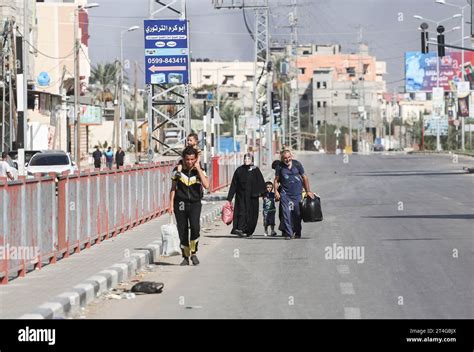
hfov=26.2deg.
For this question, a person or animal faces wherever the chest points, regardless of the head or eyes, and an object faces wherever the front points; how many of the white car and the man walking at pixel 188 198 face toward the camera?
2

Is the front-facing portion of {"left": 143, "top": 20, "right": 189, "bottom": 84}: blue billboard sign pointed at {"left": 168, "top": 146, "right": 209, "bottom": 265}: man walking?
yes

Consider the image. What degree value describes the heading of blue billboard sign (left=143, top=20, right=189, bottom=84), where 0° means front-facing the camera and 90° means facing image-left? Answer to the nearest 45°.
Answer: approximately 0°

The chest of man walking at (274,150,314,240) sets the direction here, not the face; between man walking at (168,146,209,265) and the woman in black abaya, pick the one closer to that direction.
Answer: the man walking

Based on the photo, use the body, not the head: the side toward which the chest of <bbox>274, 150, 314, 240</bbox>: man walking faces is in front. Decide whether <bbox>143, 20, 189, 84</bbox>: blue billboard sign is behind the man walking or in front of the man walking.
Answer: behind

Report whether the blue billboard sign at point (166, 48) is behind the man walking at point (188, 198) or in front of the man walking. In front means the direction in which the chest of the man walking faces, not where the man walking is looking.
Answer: behind

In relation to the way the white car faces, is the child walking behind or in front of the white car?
in front

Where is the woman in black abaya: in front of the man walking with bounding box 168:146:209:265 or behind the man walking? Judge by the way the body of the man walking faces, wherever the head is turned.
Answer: behind

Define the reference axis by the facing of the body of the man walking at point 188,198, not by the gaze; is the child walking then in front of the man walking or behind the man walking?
behind
